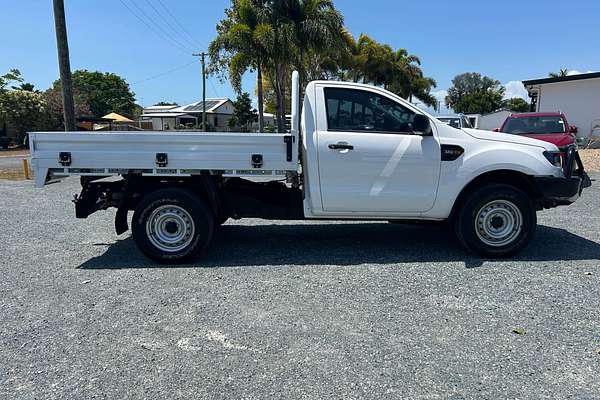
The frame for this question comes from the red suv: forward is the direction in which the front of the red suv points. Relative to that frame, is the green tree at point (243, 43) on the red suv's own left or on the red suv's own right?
on the red suv's own right

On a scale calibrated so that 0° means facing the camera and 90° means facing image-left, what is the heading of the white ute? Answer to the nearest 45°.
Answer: approximately 270°

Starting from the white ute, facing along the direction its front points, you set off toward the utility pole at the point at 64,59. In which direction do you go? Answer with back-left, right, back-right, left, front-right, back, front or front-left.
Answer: back-left

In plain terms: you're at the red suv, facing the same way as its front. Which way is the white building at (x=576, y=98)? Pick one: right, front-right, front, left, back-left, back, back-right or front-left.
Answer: back

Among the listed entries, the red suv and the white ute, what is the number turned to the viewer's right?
1

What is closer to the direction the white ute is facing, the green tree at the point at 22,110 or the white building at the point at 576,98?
the white building

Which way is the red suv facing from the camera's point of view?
toward the camera

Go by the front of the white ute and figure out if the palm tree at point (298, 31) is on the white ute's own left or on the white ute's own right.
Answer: on the white ute's own left

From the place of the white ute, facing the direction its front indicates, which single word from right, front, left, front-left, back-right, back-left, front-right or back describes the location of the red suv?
front-left

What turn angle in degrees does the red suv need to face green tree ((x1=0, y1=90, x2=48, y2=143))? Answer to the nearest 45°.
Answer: approximately 90° to its right

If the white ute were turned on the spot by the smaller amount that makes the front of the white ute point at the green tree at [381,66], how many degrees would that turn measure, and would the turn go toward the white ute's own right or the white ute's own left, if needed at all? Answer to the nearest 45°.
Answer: approximately 90° to the white ute's own left
